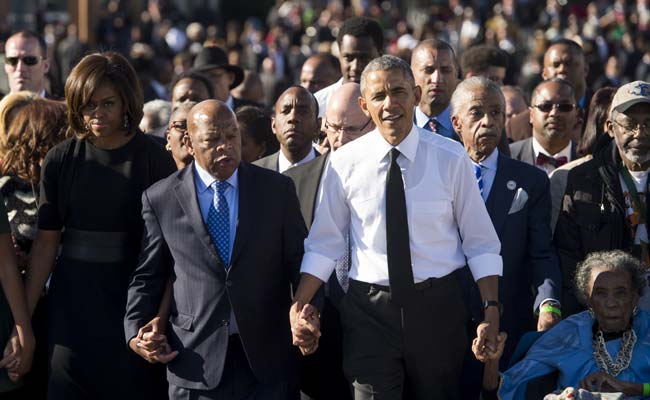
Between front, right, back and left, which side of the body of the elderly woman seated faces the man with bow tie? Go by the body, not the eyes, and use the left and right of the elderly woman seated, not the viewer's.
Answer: back

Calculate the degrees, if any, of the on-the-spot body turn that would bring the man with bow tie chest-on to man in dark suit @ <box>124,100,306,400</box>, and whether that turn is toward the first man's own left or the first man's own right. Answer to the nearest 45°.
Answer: approximately 45° to the first man's own right

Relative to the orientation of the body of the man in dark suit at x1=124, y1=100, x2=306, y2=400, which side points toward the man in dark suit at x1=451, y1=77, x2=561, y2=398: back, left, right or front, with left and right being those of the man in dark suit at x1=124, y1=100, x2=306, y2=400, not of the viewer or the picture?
left

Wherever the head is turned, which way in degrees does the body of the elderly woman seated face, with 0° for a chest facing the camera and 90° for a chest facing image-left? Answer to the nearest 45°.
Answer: approximately 0°

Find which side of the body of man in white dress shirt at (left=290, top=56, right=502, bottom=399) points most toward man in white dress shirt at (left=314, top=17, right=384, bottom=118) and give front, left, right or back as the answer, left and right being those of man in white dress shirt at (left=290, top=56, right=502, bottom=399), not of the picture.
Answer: back

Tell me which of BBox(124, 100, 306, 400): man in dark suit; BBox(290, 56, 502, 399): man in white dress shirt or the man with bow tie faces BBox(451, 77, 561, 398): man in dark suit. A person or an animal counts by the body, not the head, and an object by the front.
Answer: the man with bow tie

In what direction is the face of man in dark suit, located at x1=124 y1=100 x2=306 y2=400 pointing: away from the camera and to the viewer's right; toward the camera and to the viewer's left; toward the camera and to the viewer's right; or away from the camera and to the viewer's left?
toward the camera and to the viewer's right

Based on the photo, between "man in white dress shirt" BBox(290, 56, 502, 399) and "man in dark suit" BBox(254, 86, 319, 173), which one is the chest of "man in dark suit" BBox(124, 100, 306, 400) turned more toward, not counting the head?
the man in white dress shirt
